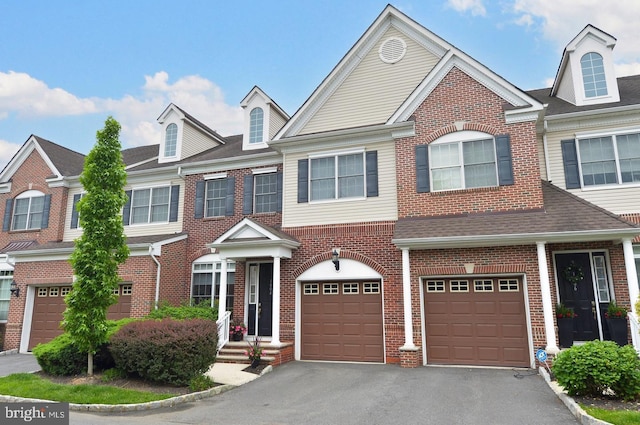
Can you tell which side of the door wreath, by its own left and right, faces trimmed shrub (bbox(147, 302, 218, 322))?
right

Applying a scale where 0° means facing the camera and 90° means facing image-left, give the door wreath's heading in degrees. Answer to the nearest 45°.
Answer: approximately 0°

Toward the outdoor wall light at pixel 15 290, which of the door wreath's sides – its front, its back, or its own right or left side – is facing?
right

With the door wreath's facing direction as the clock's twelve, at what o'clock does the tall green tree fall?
The tall green tree is roughly at 2 o'clock from the door wreath.

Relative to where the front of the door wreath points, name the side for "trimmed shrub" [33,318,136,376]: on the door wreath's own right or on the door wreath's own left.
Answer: on the door wreath's own right

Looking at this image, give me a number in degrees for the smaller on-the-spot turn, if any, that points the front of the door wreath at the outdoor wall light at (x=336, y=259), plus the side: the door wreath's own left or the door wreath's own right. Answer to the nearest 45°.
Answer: approximately 90° to the door wreath's own right

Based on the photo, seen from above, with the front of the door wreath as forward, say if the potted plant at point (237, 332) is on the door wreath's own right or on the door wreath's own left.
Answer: on the door wreath's own right
